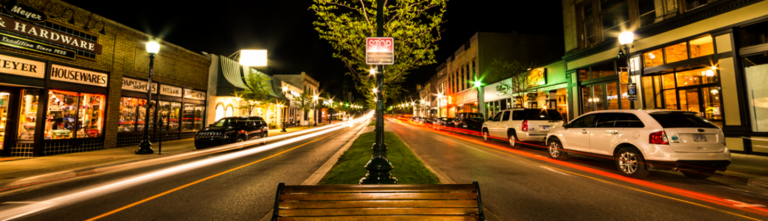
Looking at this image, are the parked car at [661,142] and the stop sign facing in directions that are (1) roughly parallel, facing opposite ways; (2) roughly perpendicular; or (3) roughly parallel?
roughly parallel, facing opposite ways

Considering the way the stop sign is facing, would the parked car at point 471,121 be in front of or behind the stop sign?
behind

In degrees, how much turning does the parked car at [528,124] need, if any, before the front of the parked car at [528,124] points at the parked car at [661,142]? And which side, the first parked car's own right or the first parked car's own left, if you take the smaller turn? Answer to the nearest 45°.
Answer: approximately 180°

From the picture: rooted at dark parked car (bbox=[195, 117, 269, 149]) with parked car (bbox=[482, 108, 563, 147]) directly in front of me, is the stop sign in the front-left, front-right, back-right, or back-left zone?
front-right

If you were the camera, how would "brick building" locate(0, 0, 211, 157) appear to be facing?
facing the viewer and to the right of the viewer

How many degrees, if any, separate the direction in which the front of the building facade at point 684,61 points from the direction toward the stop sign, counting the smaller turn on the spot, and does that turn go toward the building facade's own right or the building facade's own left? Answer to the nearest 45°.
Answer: approximately 45° to the building facade's own left

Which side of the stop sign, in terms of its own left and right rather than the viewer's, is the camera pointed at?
front

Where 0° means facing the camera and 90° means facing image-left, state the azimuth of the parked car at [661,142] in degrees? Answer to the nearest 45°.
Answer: approximately 135°

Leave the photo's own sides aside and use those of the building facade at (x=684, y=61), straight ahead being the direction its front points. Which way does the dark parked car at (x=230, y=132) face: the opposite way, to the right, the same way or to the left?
to the left

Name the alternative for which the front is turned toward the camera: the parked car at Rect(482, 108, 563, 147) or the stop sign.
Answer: the stop sign

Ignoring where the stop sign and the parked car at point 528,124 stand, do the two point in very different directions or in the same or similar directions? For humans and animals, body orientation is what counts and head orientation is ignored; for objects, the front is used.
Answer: very different directions

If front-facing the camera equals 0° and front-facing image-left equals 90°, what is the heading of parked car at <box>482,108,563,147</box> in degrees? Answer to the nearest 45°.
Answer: approximately 135°

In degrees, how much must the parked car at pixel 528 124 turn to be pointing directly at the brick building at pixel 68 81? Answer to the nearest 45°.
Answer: approximately 90° to its left
